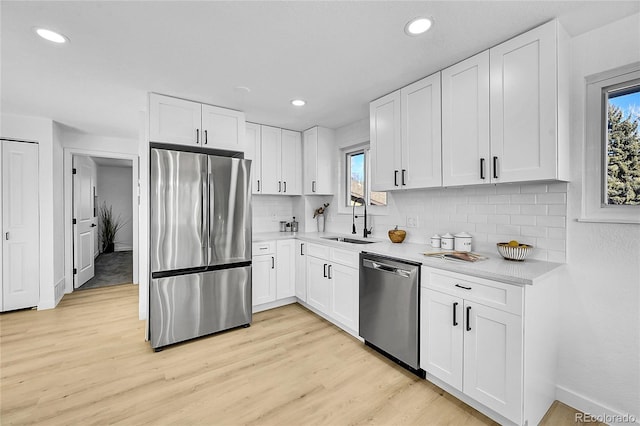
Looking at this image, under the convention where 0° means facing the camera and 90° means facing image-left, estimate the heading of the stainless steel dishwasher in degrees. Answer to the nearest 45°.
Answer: approximately 45°

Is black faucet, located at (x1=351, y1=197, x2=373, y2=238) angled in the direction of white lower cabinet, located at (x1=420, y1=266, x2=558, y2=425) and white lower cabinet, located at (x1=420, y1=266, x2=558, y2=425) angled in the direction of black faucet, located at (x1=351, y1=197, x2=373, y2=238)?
no

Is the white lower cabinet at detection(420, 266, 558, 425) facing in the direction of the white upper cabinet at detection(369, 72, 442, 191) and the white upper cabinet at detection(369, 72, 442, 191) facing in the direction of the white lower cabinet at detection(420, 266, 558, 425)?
no

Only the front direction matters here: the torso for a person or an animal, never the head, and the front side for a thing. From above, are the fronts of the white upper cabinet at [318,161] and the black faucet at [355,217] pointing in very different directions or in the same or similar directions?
same or similar directions

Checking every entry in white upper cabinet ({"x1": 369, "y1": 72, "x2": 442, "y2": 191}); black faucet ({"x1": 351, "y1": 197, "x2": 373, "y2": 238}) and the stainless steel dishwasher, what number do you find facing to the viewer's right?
0

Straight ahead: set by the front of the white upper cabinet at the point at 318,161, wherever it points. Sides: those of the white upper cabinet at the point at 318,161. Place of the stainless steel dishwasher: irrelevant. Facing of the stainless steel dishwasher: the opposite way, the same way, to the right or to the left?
the same way

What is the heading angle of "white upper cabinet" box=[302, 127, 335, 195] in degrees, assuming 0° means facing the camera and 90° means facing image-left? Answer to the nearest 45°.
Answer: approximately 45°

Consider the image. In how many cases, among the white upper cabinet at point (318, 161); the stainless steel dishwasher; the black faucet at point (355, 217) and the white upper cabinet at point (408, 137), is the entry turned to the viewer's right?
0

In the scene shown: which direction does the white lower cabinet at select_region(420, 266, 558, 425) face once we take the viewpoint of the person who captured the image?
facing the viewer and to the left of the viewer

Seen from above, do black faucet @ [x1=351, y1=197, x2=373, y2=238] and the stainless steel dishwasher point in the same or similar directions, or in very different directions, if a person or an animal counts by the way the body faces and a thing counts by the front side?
same or similar directions

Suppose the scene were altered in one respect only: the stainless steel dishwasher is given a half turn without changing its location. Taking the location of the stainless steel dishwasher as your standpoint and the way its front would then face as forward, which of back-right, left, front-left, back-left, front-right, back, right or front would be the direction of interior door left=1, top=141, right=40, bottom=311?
back-left

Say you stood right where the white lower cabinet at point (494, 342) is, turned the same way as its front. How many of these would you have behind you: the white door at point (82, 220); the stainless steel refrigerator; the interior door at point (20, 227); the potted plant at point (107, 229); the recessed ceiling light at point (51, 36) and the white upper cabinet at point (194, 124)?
0

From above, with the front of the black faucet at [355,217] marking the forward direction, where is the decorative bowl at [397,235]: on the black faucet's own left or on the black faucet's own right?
on the black faucet's own left

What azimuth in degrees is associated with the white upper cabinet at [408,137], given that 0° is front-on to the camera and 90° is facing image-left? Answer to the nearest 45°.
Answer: approximately 45°

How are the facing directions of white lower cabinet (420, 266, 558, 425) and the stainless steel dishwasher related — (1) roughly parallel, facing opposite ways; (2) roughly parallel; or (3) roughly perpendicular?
roughly parallel

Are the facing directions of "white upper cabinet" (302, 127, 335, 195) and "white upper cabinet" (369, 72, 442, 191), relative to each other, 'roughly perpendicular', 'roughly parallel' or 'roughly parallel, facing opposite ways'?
roughly parallel

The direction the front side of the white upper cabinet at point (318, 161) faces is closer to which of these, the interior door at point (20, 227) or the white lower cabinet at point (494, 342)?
the interior door

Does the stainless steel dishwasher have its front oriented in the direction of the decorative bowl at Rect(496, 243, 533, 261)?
no

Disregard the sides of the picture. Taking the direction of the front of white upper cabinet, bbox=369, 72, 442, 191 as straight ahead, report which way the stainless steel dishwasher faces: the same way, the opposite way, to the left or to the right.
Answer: the same way
